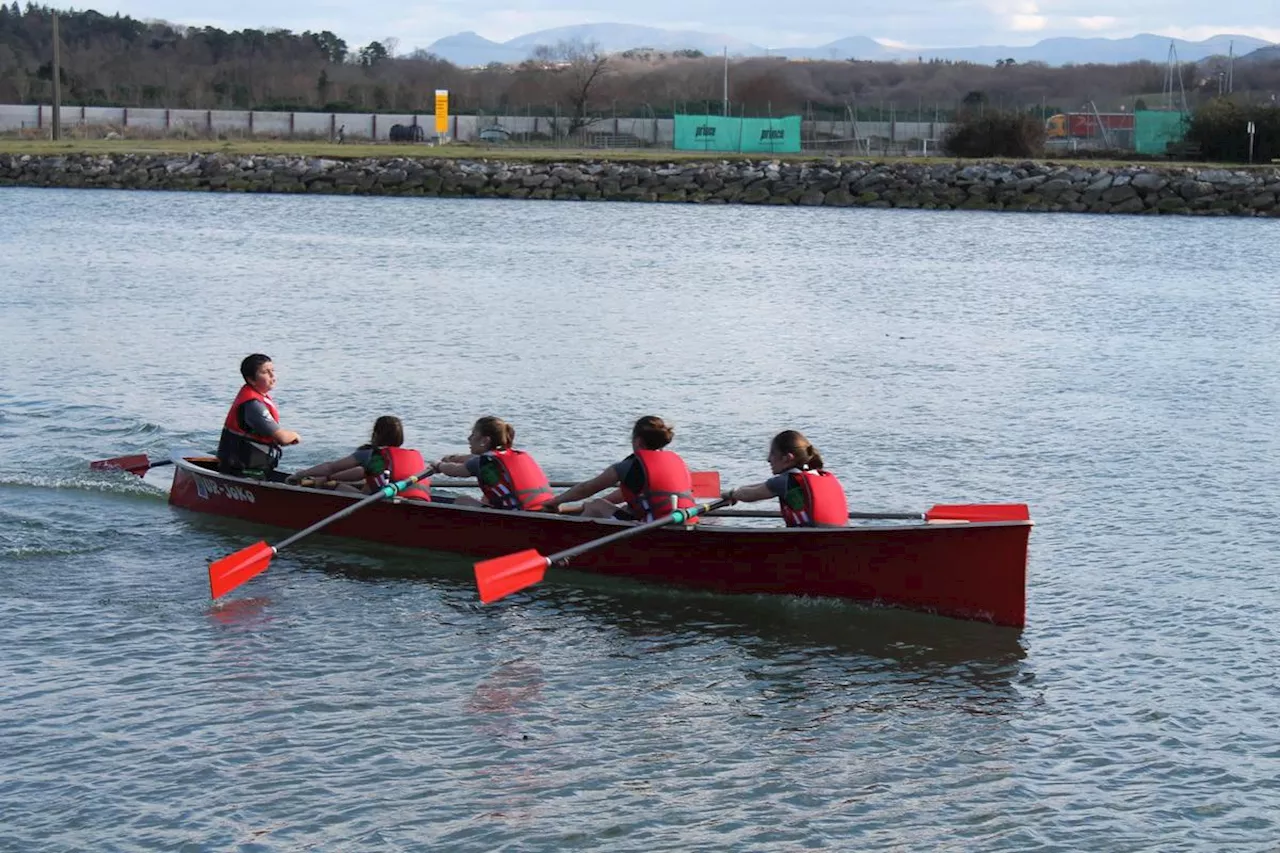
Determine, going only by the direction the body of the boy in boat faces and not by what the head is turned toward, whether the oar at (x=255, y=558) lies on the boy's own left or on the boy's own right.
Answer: on the boy's own right

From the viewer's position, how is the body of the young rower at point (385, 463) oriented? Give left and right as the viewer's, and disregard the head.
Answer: facing away from the viewer and to the left of the viewer

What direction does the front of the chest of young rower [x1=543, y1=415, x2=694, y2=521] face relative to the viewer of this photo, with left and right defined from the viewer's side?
facing away from the viewer and to the left of the viewer

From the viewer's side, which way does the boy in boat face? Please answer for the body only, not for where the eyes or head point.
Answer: to the viewer's right

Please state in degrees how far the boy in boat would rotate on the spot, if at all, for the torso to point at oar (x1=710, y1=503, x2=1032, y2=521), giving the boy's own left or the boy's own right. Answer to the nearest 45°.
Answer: approximately 45° to the boy's own right

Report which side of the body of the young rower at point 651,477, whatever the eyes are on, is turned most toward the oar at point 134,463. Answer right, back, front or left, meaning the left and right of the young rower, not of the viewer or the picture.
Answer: front

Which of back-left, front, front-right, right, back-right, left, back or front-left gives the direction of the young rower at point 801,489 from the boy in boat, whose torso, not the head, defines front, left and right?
front-right

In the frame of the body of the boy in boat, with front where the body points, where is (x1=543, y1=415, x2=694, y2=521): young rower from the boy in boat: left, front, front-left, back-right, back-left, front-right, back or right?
front-right

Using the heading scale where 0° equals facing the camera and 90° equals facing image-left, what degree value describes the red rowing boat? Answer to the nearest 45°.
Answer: approximately 315°

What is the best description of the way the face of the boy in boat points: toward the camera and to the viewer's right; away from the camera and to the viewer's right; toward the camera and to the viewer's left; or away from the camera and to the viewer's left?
toward the camera and to the viewer's right

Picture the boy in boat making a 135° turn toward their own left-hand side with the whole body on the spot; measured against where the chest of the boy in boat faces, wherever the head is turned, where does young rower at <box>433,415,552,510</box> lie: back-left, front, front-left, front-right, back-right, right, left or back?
back

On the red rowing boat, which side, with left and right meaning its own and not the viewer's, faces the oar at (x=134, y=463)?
back
